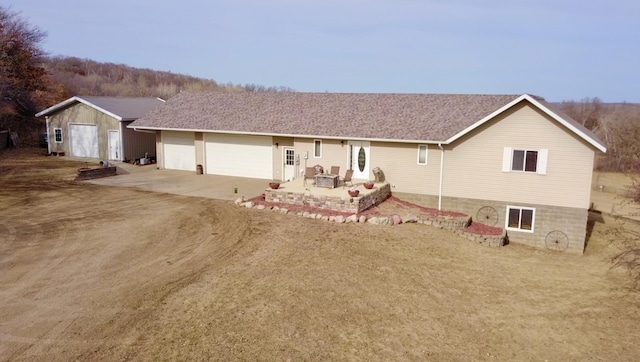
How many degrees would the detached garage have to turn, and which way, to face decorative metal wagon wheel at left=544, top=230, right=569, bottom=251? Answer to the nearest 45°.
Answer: approximately 90° to its left

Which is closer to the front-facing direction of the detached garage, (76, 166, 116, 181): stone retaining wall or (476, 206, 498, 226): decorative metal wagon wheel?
the stone retaining wall

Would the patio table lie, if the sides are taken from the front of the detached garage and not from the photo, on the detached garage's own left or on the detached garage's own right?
on the detached garage's own left

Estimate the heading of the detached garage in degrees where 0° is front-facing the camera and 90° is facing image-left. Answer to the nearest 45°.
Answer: approximately 45°

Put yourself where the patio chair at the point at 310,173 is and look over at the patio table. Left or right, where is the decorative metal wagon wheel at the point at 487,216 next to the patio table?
left

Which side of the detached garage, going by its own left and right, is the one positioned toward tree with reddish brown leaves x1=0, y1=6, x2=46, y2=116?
right
